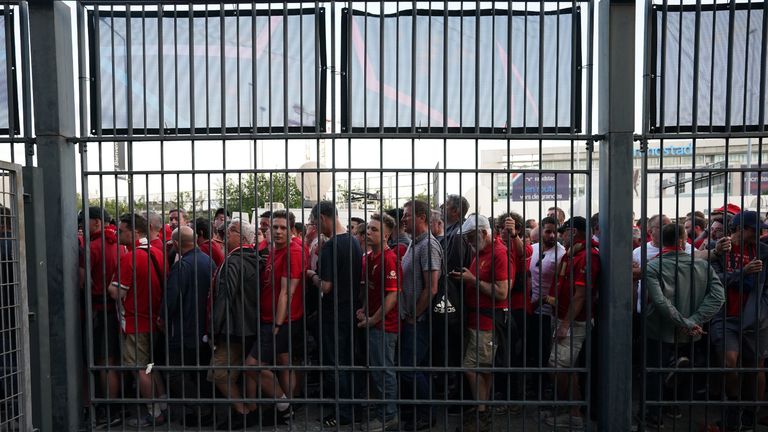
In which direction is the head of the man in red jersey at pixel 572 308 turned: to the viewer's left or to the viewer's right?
to the viewer's left

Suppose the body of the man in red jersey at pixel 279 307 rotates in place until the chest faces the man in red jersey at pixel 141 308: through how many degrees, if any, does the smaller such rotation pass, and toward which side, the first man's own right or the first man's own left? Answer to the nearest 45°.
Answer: approximately 45° to the first man's own right

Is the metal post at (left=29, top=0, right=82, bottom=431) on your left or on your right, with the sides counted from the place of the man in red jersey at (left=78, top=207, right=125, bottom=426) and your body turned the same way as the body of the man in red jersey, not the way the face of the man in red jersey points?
on your left

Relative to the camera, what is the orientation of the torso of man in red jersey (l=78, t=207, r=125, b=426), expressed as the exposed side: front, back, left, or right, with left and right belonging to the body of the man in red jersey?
left

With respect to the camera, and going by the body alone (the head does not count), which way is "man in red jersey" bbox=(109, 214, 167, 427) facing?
to the viewer's left

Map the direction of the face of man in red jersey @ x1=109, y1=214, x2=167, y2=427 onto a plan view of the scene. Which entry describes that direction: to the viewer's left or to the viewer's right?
to the viewer's left
